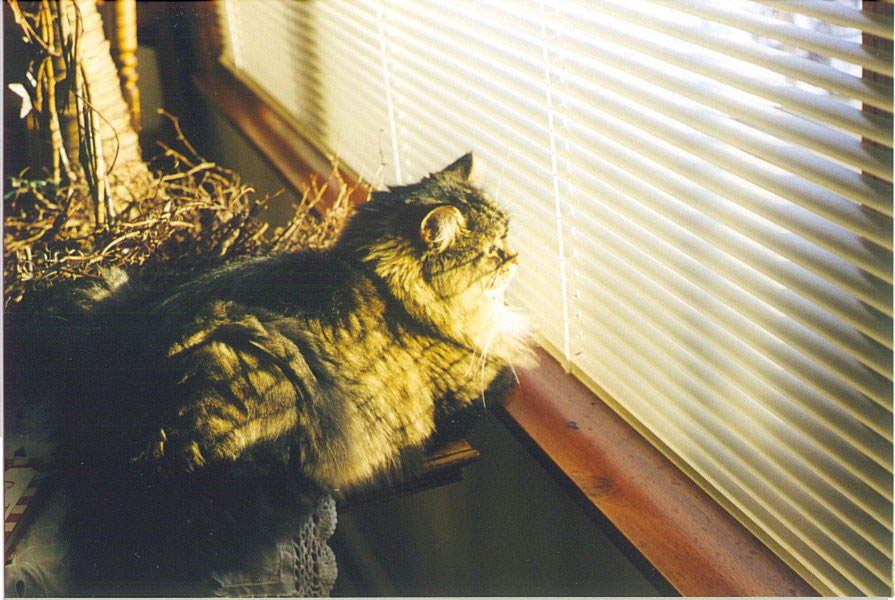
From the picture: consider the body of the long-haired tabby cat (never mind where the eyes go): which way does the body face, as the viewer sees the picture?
to the viewer's right
